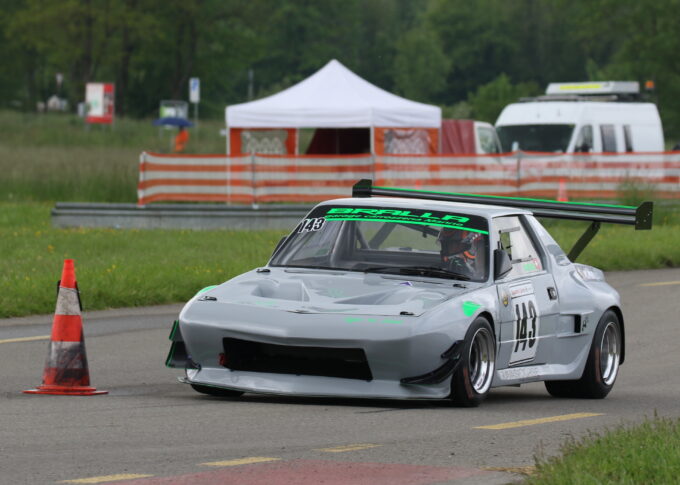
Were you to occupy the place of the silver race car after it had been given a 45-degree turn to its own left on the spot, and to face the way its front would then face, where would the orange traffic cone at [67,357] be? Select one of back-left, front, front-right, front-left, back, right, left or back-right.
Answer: right

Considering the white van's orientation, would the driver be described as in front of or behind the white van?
in front

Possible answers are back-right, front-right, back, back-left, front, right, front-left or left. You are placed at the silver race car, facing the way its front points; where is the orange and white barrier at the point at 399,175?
back-right

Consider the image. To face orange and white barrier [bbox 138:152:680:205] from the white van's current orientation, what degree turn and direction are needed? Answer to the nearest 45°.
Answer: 0° — it already faces it

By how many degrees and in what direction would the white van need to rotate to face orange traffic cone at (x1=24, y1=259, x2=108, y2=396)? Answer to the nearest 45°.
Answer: approximately 45° to its left

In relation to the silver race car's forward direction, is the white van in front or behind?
behind

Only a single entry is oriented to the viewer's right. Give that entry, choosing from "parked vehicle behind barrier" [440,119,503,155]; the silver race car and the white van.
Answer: the parked vehicle behind barrier

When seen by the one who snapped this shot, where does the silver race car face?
facing the viewer and to the left of the viewer

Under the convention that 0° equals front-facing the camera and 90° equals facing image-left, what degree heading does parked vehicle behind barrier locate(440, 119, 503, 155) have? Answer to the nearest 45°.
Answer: approximately 270°
